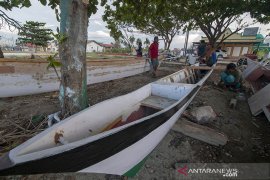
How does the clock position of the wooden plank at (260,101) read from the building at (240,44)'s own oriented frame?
The wooden plank is roughly at 12 o'clock from the building.

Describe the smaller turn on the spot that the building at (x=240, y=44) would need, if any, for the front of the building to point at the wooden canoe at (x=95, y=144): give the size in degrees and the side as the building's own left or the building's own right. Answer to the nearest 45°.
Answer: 0° — it already faces it

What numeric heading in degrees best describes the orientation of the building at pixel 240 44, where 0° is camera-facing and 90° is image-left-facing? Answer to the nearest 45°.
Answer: approximately 0°

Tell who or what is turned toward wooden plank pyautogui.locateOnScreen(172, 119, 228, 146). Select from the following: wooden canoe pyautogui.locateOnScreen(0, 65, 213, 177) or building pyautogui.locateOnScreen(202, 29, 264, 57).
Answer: the building

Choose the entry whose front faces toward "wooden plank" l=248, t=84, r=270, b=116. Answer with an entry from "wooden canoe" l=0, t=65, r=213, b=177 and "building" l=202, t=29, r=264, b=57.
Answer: the building
